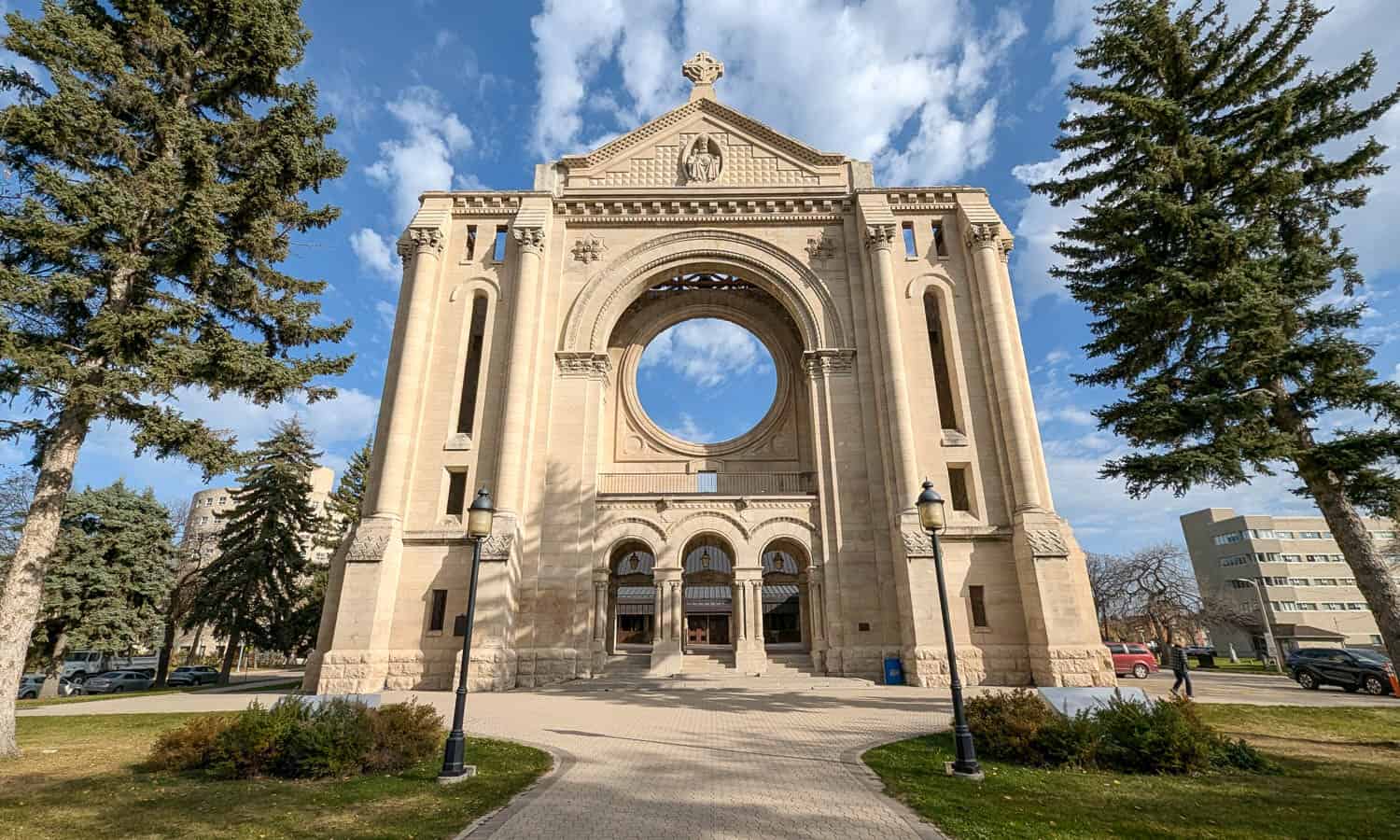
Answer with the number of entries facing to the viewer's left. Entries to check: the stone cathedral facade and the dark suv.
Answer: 0

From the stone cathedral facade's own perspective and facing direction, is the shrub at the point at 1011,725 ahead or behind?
ahead

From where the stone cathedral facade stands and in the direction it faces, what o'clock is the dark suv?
The dark suv is roughly at 9 o'clock from the stone cathedral facade.

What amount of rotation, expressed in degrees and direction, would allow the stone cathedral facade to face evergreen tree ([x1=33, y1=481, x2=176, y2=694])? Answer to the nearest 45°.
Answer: approximately 90° to its right

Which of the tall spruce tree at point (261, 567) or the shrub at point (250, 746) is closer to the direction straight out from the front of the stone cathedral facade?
the shrub

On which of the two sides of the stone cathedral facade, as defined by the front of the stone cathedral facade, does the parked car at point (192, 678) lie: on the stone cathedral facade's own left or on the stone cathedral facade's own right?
on the stone cathedral facade's own right

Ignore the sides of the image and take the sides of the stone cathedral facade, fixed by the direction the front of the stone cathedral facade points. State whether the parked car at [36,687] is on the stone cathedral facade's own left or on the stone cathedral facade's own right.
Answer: on the stone cathedral facade's own right

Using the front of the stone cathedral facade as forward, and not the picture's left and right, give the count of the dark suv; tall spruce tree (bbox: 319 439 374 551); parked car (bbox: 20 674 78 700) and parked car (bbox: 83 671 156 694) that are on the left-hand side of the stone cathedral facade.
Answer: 1

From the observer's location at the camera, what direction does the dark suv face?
facing the viewer and to the right of the viewer

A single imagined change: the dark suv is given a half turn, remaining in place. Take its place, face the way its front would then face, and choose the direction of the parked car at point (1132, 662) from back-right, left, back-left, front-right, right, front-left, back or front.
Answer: front

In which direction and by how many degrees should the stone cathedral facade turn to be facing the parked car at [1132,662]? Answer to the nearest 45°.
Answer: approximately 135° to its left
